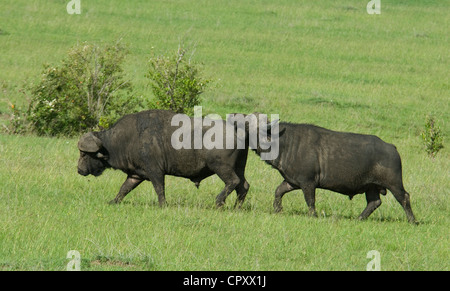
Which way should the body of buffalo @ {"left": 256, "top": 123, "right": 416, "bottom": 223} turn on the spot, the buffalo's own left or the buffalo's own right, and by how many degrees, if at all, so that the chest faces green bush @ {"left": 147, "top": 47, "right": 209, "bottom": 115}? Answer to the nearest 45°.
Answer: approximately 45° to the buffalo's own right

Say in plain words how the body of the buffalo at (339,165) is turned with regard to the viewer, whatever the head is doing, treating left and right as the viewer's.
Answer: facing to the left of the viewer

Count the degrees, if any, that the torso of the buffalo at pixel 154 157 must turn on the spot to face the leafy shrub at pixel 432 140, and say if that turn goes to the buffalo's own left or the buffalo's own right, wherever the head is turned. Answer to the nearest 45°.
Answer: approximately 135° to the buffalo's own right

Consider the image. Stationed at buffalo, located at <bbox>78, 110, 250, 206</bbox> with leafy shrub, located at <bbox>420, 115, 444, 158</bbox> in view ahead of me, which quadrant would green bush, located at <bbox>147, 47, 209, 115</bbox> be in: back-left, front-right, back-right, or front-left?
front-left

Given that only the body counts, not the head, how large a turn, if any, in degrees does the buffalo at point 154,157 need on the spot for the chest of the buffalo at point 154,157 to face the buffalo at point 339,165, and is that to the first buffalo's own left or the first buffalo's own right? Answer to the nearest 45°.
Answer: approximately 180°

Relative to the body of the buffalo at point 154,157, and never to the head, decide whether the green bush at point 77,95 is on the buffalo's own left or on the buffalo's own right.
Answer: on the buffalo's own right

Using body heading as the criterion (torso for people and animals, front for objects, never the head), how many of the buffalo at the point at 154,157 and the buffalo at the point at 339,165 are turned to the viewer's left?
2

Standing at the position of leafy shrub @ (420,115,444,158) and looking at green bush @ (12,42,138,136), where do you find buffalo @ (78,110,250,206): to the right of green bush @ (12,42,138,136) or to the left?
left

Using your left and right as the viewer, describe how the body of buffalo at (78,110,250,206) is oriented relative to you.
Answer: facing to the left of the viewer

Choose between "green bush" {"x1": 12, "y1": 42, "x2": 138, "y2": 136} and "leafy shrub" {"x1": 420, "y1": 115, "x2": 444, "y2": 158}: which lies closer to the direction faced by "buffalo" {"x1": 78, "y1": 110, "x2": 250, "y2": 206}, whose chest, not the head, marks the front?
the green bush

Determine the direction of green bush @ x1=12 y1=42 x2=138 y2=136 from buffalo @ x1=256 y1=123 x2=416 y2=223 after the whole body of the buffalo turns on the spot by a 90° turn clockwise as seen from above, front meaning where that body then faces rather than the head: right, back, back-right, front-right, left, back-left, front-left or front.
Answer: front-left

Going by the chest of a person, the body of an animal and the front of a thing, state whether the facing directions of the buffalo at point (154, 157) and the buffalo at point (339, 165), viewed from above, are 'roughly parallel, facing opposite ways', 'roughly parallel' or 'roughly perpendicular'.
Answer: roughly parallel
